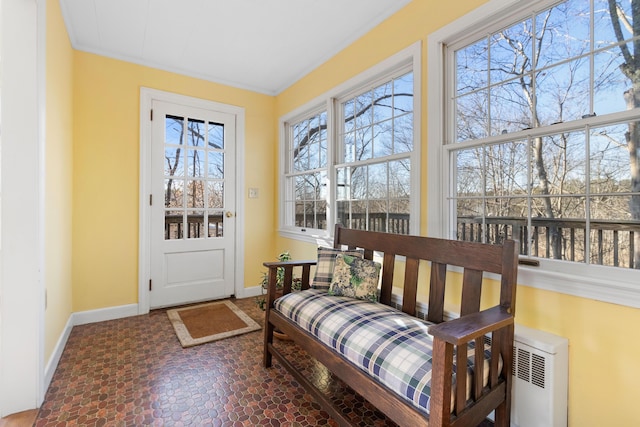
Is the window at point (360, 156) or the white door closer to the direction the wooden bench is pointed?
the white door

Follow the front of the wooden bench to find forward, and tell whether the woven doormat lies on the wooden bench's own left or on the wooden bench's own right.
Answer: on the wooden bench's own right

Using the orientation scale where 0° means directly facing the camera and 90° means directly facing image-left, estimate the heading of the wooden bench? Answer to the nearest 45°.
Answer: approximately 45°

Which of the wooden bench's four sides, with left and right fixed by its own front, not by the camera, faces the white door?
right
